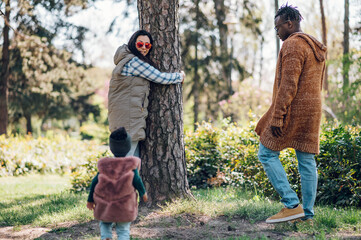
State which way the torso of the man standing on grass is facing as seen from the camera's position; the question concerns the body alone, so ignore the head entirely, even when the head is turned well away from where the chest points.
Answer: to the viewer's left

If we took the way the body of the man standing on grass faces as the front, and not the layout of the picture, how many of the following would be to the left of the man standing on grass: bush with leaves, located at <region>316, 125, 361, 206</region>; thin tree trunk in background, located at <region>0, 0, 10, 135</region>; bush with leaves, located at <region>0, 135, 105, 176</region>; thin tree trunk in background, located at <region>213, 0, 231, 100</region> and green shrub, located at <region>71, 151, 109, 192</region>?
0

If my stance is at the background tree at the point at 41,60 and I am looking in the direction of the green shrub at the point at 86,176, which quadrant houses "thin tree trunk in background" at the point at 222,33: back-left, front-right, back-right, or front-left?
front-left

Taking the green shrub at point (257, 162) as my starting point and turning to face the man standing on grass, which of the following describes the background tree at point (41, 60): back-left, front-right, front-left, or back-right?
back-right

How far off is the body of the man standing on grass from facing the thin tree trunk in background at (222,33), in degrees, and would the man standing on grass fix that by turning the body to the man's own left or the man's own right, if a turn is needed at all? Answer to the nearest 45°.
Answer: approximately 90° to the man's own right

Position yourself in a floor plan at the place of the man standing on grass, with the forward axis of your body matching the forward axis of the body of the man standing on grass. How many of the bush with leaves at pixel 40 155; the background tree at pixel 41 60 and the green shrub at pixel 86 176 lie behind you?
0

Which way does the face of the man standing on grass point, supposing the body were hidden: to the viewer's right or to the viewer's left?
to the viewer's left

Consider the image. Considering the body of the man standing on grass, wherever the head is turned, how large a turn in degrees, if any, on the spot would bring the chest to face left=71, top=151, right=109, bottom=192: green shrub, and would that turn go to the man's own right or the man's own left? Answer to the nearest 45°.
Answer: approximately 45° to the man's own right

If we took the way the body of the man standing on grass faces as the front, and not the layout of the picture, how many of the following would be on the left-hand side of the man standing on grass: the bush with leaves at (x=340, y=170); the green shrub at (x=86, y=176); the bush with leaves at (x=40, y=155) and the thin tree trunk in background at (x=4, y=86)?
0

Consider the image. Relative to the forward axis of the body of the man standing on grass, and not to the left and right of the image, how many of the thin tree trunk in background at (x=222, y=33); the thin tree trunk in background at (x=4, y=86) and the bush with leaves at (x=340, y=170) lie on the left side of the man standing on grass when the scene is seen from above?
0

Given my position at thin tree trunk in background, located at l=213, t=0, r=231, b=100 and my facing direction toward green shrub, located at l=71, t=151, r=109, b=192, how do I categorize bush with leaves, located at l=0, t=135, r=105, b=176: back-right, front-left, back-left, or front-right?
front-right

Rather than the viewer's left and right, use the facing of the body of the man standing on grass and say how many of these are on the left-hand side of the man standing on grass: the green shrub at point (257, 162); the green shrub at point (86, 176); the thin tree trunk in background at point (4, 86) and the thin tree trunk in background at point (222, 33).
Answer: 0

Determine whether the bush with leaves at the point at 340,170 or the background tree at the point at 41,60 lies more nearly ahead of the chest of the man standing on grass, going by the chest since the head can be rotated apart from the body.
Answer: the background tree

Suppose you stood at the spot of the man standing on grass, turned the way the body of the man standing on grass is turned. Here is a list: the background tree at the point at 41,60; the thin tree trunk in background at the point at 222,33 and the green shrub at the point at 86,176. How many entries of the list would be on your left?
0

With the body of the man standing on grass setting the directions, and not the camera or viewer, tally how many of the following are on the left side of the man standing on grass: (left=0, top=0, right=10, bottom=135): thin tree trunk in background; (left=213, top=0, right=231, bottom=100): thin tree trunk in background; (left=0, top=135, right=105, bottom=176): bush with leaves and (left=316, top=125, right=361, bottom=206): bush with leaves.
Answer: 0

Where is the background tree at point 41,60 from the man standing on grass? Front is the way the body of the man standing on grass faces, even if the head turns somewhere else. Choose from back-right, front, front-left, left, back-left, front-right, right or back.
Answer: front-right
